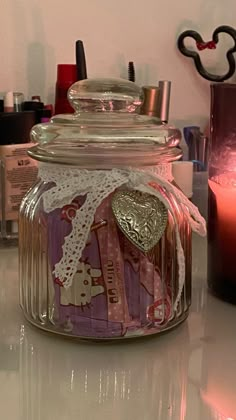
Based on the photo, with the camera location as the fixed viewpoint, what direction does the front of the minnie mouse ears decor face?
facing the viewer

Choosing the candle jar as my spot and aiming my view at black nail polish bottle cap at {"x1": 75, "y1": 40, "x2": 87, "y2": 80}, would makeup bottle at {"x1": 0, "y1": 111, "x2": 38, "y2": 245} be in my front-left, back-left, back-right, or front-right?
front-left
